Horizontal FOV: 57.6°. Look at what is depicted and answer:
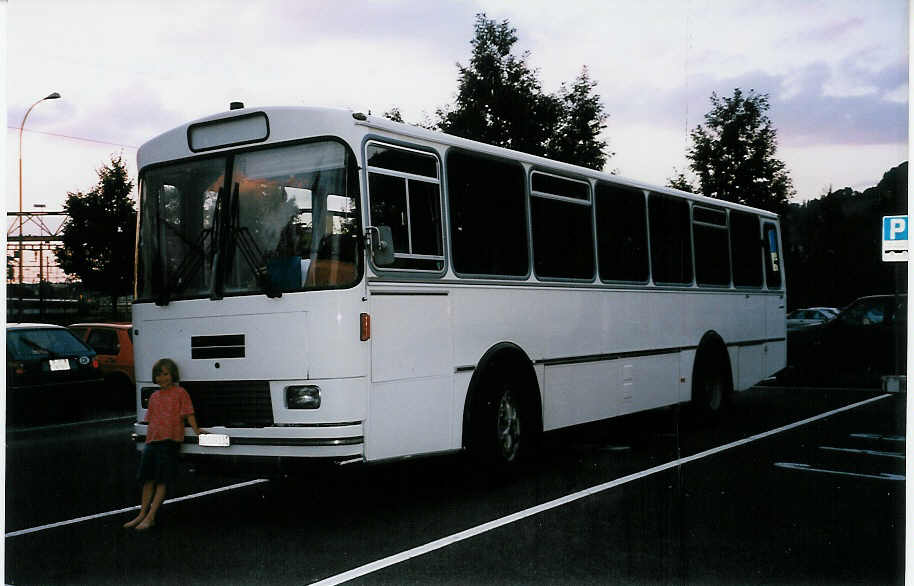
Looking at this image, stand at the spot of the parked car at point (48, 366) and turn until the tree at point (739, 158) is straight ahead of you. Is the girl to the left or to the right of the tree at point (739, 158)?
right

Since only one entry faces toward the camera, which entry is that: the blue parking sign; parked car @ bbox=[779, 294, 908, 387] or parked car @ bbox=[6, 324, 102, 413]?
the blue parking sign

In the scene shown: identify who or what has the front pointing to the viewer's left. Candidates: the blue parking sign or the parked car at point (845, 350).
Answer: the parked car

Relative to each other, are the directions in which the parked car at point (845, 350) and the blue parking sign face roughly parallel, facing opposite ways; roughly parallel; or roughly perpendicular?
roughly perpendicular

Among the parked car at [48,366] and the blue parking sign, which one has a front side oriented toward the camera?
the blue parking sign

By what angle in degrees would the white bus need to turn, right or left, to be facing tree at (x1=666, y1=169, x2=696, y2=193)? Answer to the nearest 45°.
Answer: approximately 180°

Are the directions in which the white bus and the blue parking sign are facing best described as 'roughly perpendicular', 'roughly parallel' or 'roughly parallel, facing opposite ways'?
roughly parallel

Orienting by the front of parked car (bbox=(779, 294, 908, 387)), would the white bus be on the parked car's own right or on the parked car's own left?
on the parked car's own left

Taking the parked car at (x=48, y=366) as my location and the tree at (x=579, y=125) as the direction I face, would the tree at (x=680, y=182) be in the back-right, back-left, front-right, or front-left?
front-right

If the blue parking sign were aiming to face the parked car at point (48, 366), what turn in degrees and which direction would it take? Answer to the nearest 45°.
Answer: approximately 90° to its right

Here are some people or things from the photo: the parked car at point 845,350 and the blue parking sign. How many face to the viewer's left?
1

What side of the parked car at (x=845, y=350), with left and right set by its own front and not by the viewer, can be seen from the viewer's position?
left

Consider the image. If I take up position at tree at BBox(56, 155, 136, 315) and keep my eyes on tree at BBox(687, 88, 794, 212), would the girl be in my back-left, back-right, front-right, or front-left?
front-right

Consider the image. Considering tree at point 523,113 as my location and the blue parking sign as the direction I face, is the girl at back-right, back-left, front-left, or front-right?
front-right

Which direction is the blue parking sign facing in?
toward the camera

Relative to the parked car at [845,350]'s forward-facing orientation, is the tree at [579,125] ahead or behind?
ahead
